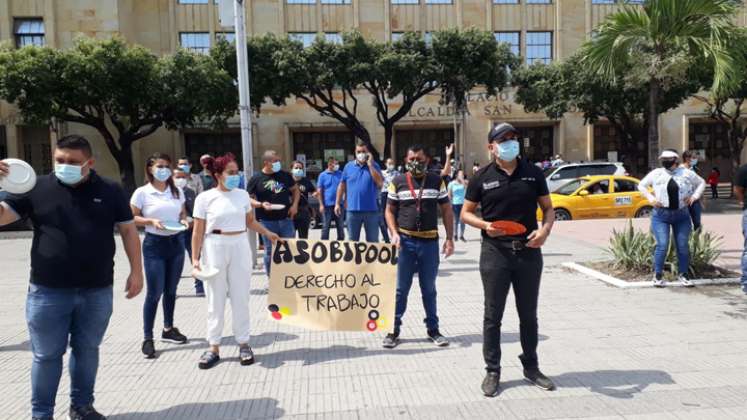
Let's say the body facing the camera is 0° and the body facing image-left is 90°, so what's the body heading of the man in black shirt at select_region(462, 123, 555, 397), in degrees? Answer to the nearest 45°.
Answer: approximately 0°

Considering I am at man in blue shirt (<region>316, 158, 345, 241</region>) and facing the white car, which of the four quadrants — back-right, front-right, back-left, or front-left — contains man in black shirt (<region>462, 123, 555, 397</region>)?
back-right

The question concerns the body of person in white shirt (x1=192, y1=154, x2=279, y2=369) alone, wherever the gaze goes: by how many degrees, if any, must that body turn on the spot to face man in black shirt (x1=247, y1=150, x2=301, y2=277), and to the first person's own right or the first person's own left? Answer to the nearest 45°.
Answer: approximately 180°

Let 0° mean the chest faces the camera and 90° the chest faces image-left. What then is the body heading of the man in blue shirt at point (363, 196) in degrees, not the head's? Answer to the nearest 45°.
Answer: approximately 0°

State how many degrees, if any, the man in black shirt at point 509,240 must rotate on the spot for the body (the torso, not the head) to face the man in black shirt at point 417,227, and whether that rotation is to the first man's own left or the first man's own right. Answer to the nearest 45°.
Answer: approximately 135° to the first man's own right

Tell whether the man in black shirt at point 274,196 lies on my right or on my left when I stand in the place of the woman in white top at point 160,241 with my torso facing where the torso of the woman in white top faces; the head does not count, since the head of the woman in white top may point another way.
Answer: on my left

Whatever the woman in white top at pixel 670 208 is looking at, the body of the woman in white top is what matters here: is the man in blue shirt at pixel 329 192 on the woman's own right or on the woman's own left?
on the woman's own right
